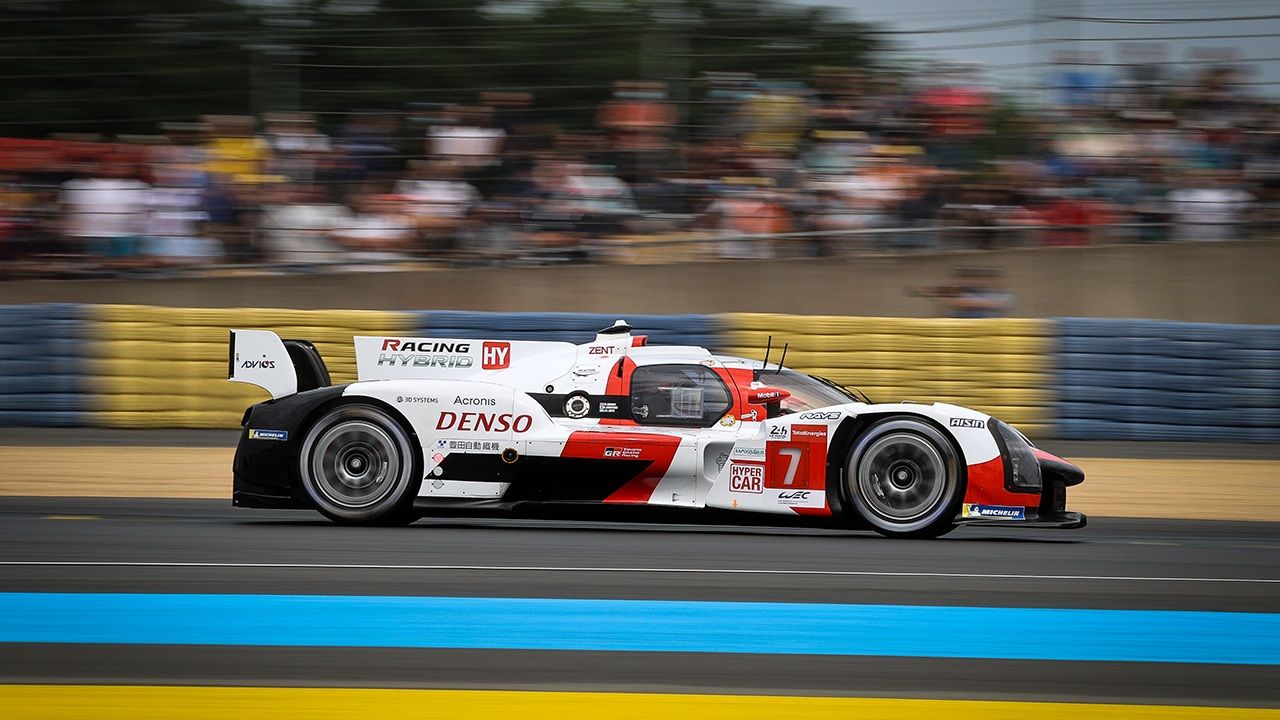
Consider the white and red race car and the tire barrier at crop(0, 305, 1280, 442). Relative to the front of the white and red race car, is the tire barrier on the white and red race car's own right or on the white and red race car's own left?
on the white and red race car's own left

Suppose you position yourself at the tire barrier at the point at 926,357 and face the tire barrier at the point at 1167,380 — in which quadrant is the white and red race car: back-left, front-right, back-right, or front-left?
back-right

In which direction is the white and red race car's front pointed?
to the viewer's right

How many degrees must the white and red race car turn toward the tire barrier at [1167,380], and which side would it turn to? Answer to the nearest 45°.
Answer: approximately 45° to its left

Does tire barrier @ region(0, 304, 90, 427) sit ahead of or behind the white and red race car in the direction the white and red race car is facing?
behind

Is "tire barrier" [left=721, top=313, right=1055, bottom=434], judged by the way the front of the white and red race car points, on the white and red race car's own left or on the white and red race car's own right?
on the white and red race car's own left
